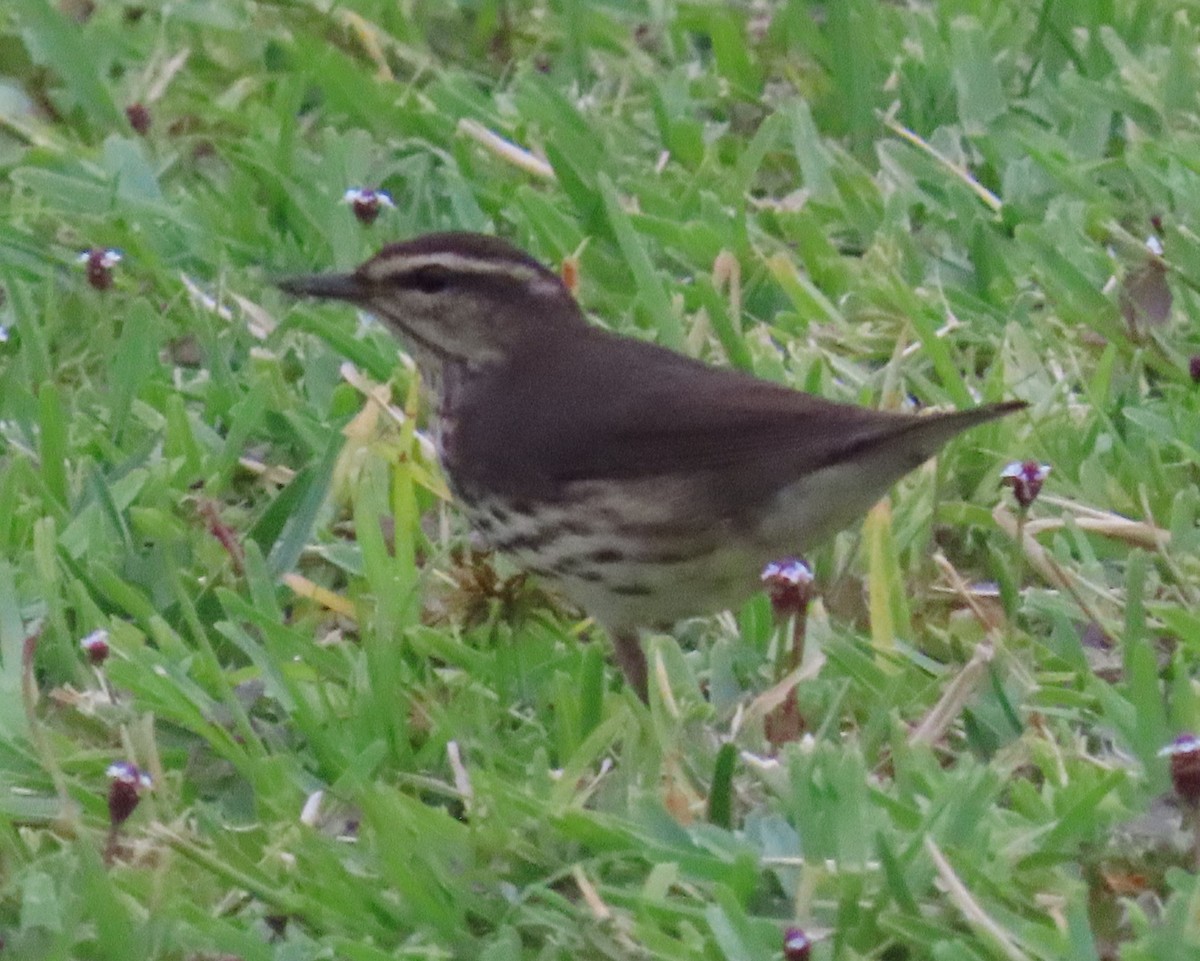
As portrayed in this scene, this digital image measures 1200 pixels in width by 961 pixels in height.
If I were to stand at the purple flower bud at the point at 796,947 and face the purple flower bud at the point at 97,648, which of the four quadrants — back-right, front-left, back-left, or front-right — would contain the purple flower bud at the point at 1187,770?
back-right

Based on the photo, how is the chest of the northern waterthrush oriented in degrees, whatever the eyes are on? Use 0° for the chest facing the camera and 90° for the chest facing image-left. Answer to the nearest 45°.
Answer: approximately 90°

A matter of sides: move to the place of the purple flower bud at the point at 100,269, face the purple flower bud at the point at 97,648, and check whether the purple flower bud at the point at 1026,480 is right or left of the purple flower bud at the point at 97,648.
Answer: left

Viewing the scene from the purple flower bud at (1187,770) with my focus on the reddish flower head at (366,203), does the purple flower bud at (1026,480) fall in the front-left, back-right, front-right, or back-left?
front-right

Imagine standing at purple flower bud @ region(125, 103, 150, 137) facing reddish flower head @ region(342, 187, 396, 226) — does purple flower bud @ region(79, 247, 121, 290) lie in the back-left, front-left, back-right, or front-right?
front-right

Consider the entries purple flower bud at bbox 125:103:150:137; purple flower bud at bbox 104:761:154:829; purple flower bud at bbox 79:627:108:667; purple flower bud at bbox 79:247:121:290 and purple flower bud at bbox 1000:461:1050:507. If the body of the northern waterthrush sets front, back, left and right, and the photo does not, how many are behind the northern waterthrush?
1

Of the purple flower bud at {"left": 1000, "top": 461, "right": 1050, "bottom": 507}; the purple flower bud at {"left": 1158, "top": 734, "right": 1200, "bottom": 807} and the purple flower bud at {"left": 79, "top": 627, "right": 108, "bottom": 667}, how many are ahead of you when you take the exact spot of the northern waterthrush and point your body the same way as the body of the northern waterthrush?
1

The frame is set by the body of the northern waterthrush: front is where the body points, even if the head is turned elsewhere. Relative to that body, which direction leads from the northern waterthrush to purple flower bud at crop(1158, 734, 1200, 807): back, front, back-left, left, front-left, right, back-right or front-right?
back-left

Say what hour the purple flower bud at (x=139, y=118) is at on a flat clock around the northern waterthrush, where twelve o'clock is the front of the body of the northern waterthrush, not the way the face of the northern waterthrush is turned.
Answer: The purple flower bud is roughly at 2 o'clock from the northern waterthrush.

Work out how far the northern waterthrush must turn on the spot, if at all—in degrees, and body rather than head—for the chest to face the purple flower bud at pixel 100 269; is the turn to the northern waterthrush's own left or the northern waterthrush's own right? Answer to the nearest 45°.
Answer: approximately 45° to the northern waterthrush's own right

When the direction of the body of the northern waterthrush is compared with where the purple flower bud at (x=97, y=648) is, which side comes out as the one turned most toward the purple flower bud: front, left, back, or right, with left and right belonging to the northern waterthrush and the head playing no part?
front

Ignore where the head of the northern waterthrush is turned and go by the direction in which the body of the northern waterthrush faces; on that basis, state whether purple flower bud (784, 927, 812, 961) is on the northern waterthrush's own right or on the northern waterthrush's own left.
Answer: on the northern waterthrush's own left

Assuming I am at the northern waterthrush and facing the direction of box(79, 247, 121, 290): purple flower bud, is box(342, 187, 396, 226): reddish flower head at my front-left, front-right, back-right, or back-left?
front-right

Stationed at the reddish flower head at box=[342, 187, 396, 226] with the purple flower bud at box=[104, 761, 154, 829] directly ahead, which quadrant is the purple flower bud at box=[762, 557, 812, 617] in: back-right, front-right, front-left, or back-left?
front-left
